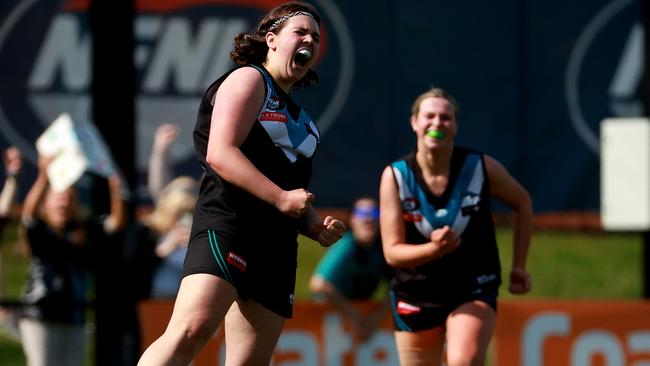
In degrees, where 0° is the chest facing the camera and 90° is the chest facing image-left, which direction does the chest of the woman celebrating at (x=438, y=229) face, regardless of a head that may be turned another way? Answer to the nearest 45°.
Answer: approximately 0°

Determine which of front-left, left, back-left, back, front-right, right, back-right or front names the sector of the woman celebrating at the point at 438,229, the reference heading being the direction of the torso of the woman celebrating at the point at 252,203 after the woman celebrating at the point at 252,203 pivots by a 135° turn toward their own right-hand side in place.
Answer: back-right

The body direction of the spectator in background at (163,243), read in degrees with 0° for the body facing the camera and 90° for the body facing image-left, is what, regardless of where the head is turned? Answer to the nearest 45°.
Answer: approximately 315°

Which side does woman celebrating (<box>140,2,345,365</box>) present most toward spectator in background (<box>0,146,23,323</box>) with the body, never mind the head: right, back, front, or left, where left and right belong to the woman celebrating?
back

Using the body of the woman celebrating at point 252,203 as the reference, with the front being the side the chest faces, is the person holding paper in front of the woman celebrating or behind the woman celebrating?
behind

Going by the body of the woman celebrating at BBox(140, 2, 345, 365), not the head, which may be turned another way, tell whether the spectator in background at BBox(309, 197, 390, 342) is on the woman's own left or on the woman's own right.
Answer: on the woman's own left

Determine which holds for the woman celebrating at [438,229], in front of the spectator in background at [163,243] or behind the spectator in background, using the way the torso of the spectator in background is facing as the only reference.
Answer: in front

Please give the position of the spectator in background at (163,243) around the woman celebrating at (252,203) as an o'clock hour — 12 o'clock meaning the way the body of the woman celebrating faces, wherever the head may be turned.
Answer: The spectator in background is roughly at 7 o'clock from the woman celebrating.

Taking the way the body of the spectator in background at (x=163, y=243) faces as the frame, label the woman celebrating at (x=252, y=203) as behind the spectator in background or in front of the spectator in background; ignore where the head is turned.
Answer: in front
